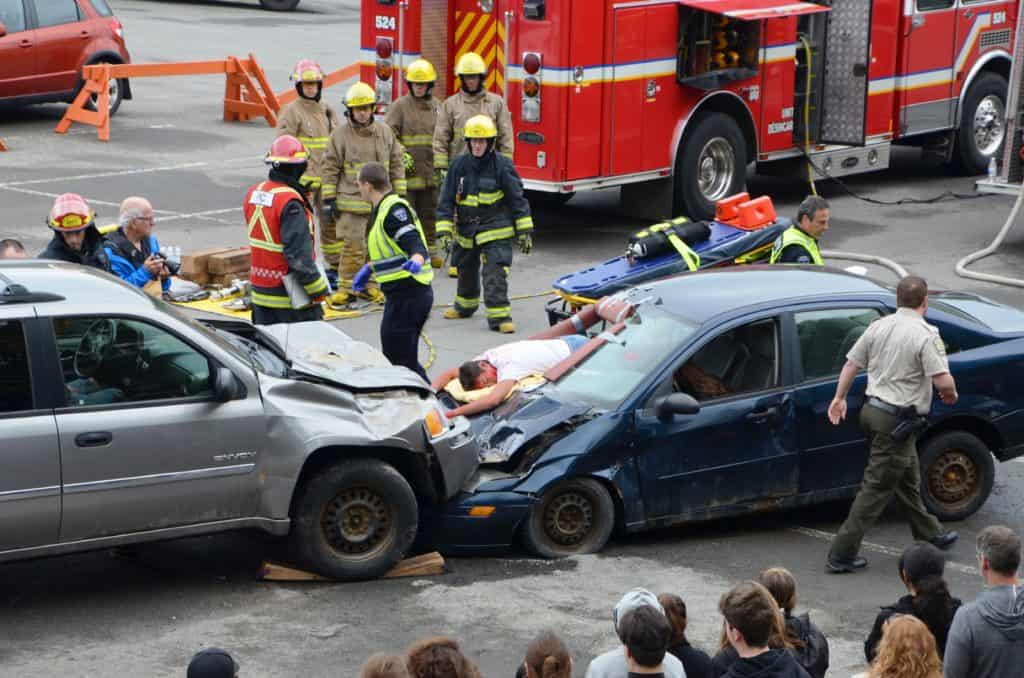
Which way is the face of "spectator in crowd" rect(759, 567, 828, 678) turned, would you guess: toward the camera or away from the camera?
away from the camera

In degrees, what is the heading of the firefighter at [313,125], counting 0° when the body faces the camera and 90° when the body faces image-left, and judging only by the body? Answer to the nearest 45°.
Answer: approximately 0°

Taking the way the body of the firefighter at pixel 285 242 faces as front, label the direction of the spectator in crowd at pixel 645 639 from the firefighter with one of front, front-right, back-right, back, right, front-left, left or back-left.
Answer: back-right

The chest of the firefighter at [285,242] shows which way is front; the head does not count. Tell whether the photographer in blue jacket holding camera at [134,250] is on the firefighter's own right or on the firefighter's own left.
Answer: on the firefighter's own left

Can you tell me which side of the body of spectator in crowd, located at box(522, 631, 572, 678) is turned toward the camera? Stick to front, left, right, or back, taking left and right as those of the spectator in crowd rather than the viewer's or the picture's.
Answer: back

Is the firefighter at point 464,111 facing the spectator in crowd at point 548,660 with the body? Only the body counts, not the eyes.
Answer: yes

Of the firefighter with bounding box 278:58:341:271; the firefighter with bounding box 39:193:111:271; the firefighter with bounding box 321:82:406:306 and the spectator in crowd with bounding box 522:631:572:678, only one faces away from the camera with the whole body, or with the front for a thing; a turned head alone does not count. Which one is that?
the spectator in crowd with bounding box 522:631:572:678

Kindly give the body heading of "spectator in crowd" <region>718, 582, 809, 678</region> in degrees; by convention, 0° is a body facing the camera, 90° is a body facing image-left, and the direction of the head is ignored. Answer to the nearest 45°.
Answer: approximately 135°

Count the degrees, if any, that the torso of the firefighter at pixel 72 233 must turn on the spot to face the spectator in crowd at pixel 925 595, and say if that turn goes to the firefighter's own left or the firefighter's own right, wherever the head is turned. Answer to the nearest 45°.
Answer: approximately 45° to the firefighter's own left

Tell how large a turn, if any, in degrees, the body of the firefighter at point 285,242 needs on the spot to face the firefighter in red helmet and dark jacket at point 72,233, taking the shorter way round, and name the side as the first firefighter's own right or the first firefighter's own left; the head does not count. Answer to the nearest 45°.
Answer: approximately 135° to the first firefighter's own left

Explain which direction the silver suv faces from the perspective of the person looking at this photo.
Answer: facing to the right of the viewer

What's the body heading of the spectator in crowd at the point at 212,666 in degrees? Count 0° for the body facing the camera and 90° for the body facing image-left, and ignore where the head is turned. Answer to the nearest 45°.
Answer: approximately 180°

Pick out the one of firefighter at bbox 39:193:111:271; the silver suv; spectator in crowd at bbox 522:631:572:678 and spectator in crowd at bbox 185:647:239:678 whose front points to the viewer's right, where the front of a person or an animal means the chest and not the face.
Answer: the silver suv

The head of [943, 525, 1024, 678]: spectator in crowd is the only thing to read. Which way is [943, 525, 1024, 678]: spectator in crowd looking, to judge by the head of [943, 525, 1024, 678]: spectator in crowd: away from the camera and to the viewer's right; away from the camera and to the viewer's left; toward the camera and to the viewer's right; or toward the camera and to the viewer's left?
away from the camera and to the viewer's left
